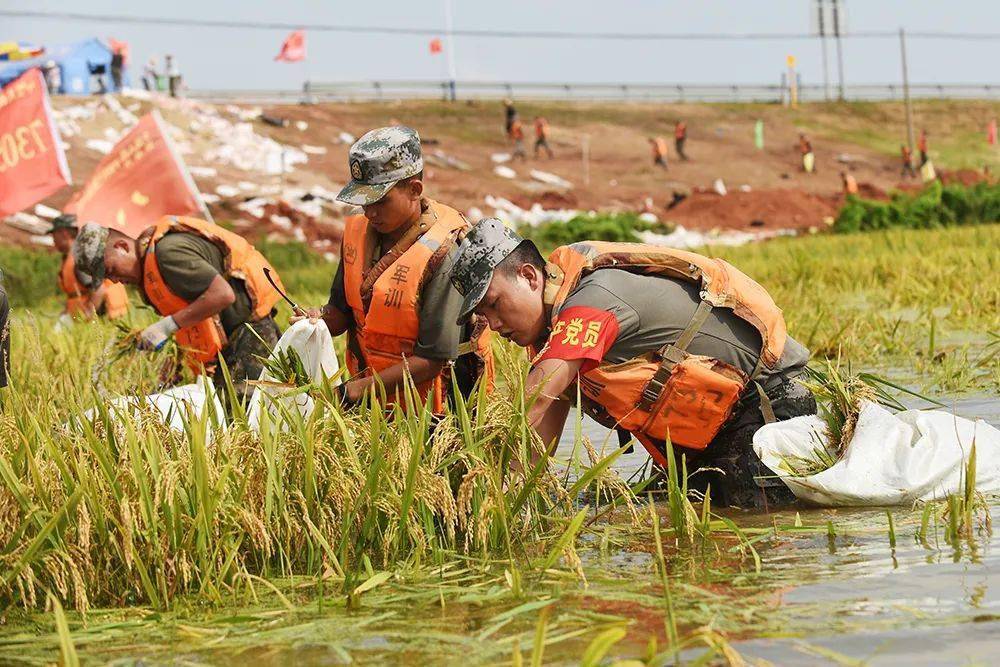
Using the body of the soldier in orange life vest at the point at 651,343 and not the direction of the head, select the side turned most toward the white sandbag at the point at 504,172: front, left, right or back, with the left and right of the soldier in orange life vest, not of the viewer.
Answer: right

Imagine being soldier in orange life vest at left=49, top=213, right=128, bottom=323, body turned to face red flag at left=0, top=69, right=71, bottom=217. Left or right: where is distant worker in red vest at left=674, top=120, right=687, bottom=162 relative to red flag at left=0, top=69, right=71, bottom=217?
right

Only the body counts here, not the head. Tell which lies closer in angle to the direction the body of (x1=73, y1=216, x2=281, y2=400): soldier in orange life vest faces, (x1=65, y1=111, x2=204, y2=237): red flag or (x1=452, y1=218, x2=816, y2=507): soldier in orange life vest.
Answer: the red flag

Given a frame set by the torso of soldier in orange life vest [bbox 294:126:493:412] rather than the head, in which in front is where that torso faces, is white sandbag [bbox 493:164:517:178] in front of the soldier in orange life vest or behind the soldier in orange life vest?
behind

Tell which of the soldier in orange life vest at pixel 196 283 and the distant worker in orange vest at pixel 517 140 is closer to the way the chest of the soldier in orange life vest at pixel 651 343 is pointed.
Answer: the soldier in orange life vest

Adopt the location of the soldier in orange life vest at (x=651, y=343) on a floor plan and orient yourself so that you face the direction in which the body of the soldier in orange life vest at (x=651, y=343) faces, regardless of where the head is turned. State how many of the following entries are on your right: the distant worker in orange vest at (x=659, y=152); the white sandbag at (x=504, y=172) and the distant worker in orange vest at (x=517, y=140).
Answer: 3

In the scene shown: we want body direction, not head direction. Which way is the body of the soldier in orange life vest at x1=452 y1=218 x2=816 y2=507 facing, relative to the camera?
to the viewer's left

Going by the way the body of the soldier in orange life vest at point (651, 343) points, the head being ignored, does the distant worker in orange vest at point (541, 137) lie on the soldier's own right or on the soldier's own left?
on the soldier's own right

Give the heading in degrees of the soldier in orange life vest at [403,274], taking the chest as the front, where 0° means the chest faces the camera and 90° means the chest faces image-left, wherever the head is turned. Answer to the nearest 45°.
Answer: approximately 45°

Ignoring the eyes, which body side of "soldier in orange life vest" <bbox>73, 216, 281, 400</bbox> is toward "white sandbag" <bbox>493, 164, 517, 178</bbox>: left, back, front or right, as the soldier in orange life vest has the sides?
right

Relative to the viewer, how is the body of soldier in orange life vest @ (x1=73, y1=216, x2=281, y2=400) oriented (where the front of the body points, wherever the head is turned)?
to the viewer's left
